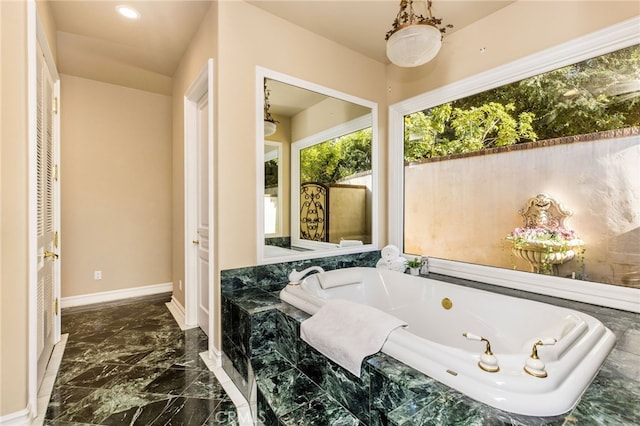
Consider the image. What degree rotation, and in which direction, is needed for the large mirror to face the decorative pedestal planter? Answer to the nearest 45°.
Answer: approximately 45° to its left

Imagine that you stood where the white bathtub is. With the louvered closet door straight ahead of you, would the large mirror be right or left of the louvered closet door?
right

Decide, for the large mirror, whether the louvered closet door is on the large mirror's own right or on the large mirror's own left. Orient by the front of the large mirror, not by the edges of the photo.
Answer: on the large mirror's own right

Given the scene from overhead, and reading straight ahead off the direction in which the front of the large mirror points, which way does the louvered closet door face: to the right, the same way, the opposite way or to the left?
to the left

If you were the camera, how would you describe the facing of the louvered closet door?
facing to the right of the viewer

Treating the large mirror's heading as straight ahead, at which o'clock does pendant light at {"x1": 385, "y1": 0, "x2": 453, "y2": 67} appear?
The pendant light is roughly at 12 o'clock from the large mirror.

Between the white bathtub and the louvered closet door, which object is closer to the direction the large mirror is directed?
the white bathtub
